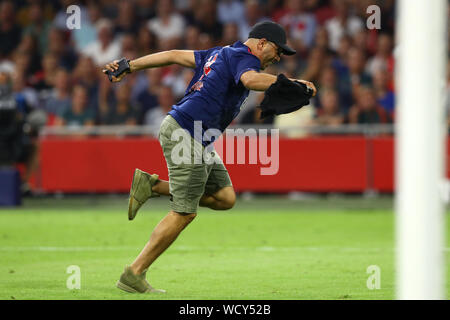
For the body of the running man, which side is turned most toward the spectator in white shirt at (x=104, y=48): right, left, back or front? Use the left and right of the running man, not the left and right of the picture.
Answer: left

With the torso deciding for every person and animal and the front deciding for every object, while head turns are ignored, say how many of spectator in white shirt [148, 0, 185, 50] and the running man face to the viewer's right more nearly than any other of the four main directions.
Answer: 1

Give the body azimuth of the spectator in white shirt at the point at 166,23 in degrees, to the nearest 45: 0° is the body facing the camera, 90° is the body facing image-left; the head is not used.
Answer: approximately 0°

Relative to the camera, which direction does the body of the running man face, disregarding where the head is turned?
to the viewer's right

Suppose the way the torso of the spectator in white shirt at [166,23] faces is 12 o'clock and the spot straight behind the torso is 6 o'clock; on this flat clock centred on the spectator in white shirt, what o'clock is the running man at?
The running man is roughly at 12 o'clock from the spectator in white shirt.

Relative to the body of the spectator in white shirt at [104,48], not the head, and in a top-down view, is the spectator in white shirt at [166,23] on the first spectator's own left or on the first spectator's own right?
on the first spectator's own left

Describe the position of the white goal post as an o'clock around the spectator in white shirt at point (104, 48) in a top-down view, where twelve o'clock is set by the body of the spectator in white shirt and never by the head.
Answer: The white goal post is roughly at 12 o'clock from the spectator in white shirt.

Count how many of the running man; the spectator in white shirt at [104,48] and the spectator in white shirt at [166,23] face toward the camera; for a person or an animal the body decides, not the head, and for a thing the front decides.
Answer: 2

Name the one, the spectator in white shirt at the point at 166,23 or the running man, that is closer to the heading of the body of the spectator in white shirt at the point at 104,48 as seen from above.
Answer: the running man
